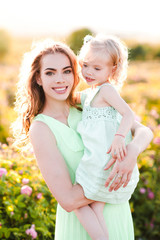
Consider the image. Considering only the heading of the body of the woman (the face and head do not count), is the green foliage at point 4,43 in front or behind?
behind

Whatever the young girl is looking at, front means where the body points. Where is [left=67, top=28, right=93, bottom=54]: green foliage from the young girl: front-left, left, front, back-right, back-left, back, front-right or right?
back-right

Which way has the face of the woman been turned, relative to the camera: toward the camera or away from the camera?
toward the camera

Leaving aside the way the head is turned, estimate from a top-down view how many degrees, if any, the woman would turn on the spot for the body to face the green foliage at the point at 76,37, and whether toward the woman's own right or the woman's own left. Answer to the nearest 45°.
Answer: approximately 135° to the woman's own left

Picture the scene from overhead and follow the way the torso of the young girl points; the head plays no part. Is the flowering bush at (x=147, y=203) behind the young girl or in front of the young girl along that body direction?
behind

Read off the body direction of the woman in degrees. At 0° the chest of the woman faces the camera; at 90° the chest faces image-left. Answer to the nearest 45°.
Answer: approximately 315°

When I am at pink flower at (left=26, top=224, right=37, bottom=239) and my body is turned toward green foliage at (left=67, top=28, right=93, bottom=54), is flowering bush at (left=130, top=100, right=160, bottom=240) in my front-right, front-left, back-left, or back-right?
front-right

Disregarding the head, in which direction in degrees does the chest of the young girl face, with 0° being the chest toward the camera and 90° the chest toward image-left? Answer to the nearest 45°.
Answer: approximately 45°

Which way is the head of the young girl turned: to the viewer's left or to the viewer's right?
to the viewer's left

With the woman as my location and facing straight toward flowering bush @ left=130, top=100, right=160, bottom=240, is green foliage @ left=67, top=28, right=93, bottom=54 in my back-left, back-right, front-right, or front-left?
front-left

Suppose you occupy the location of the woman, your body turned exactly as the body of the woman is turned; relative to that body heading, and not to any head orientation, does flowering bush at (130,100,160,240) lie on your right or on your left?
on your left
